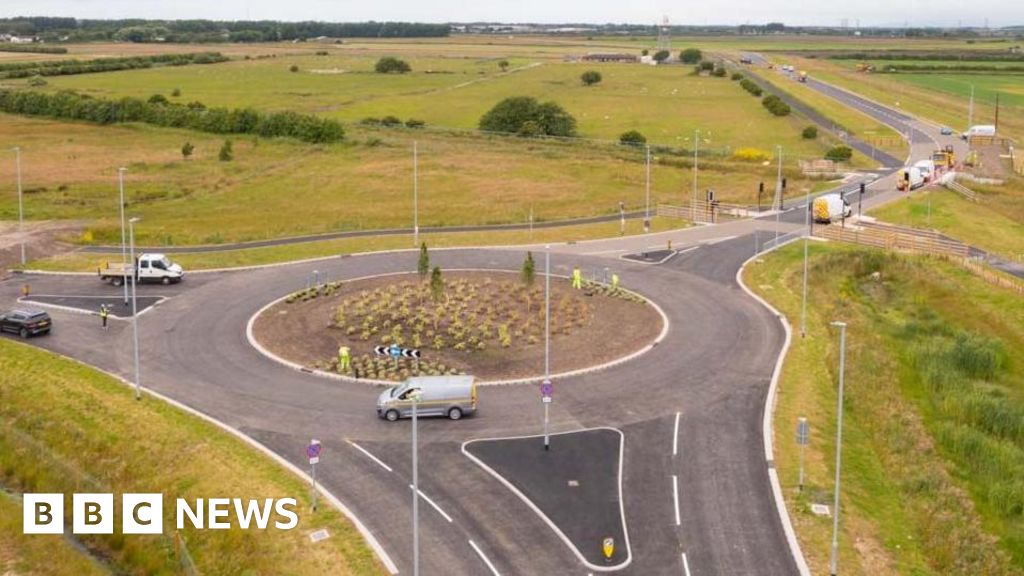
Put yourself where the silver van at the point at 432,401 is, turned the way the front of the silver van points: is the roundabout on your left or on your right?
on your right

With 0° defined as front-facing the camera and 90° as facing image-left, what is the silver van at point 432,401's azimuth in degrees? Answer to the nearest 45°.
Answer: approximately 90°

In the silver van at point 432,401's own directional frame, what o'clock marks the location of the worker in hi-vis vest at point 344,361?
The worker in hi-vis vest is roughly at 2 o'clock from the silver van.
